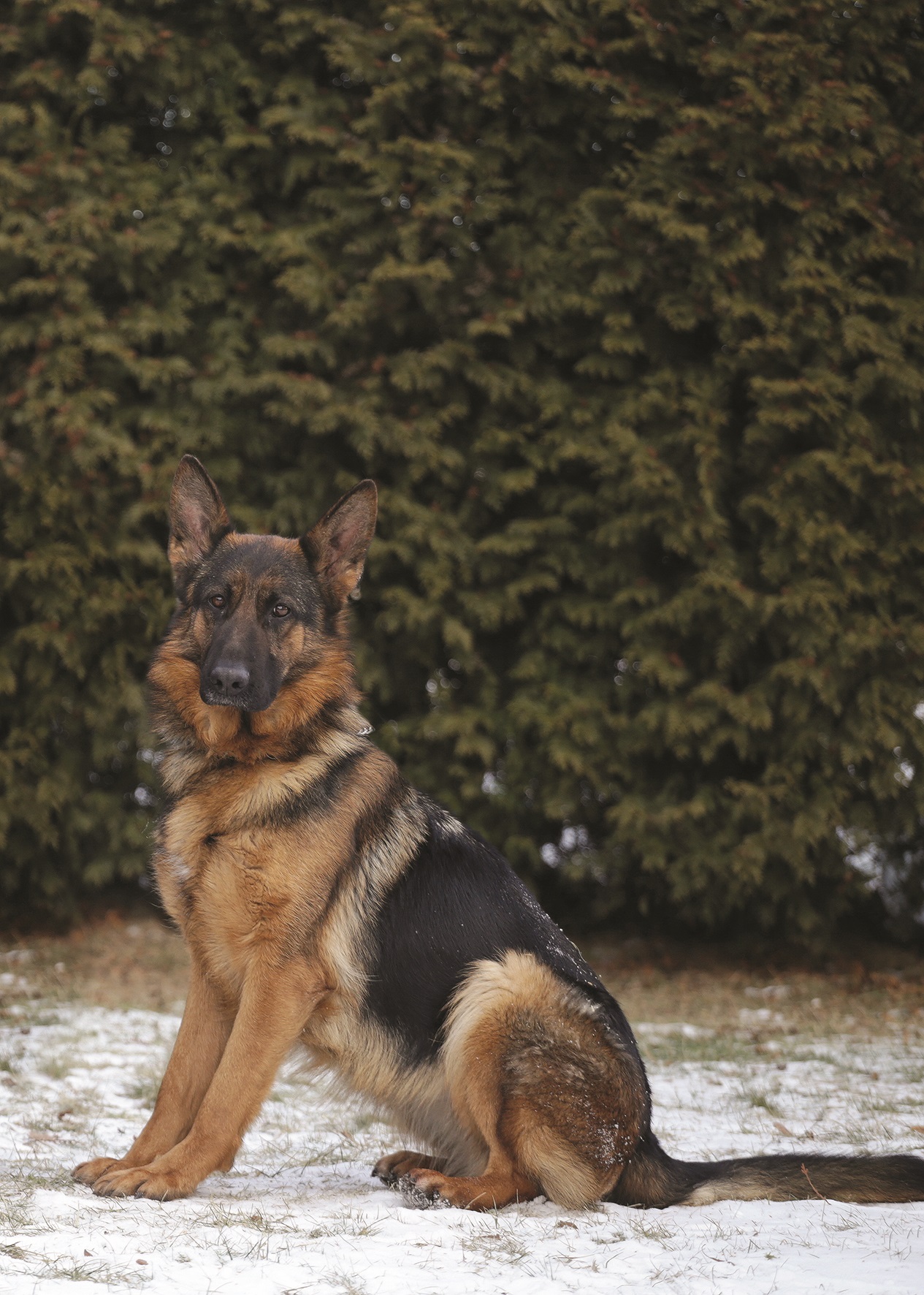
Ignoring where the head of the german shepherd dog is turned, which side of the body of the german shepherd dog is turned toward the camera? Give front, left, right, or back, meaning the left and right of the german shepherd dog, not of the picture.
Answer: left
